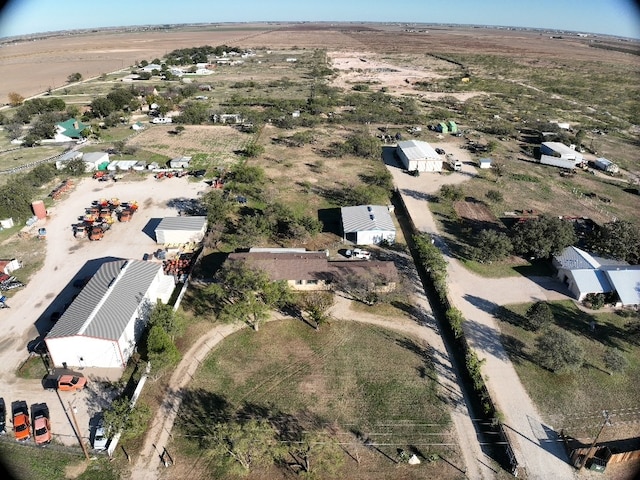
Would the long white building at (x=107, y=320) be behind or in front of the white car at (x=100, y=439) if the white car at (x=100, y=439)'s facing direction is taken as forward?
behind

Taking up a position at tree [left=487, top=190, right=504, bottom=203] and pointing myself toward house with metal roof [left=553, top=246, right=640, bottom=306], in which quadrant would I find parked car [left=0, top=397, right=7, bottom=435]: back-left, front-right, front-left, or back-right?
front-right

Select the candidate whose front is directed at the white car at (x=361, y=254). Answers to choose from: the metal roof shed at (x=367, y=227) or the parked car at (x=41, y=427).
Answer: the metal roof shed

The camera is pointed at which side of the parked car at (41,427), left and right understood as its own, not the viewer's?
front

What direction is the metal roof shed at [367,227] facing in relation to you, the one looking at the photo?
facing the viewer

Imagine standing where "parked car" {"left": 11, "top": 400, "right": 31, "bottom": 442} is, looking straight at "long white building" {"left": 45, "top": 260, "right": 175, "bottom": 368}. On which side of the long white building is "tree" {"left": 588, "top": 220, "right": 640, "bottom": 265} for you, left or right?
right

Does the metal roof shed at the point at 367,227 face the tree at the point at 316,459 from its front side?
yes

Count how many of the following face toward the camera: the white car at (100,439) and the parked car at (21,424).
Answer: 2

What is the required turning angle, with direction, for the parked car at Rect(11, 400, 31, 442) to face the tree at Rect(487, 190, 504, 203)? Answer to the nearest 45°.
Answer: approximately 90° to its left

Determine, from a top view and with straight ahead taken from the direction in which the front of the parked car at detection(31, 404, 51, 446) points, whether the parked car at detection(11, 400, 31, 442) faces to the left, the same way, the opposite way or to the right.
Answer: the same way

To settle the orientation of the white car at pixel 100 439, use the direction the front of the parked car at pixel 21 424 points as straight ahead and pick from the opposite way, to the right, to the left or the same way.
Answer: the same way

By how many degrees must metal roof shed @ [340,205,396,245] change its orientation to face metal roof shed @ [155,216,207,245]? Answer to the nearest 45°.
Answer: approximately 90° to its right

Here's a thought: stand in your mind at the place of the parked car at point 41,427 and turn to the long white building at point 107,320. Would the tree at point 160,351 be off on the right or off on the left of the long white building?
right

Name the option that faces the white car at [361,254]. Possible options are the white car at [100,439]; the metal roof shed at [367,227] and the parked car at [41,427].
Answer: the metal roof shed
